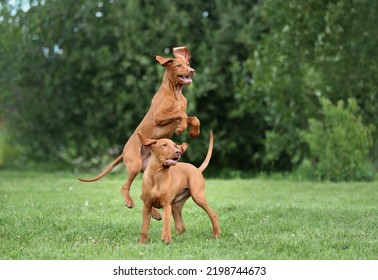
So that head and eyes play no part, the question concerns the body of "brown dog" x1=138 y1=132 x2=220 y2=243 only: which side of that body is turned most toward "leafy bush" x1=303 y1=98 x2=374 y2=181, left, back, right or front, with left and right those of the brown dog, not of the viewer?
back

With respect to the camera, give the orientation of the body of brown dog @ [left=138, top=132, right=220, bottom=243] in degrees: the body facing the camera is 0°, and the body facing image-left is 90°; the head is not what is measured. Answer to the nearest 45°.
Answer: approximately 45°

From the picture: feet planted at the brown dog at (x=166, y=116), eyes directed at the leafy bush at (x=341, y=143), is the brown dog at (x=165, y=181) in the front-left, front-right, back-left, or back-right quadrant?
back-right

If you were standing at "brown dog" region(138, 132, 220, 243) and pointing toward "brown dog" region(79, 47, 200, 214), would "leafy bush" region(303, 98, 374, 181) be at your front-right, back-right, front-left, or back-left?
front-right
